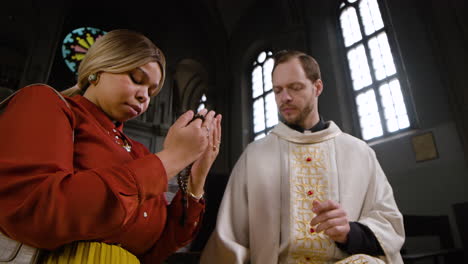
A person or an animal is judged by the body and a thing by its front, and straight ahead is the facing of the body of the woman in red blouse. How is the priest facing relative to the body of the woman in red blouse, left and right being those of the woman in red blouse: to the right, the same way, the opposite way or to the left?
to the right

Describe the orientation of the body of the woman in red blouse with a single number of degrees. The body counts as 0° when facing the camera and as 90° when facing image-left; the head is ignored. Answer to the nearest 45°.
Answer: approximately 315°

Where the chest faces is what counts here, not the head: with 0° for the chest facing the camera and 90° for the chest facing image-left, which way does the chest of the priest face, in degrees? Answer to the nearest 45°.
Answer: approximately 0°

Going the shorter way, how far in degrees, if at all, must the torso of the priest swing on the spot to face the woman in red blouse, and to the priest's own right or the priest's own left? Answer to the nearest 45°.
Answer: approximately 45° to the priest's own right

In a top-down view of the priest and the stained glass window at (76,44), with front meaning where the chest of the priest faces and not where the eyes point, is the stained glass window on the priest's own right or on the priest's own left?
on the priest's own right

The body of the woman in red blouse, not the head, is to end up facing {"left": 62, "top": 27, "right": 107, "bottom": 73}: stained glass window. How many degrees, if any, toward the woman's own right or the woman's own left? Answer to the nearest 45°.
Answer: approximately 135° to the woman's own left

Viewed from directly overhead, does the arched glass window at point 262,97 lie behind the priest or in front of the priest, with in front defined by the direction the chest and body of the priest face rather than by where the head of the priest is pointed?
behind
